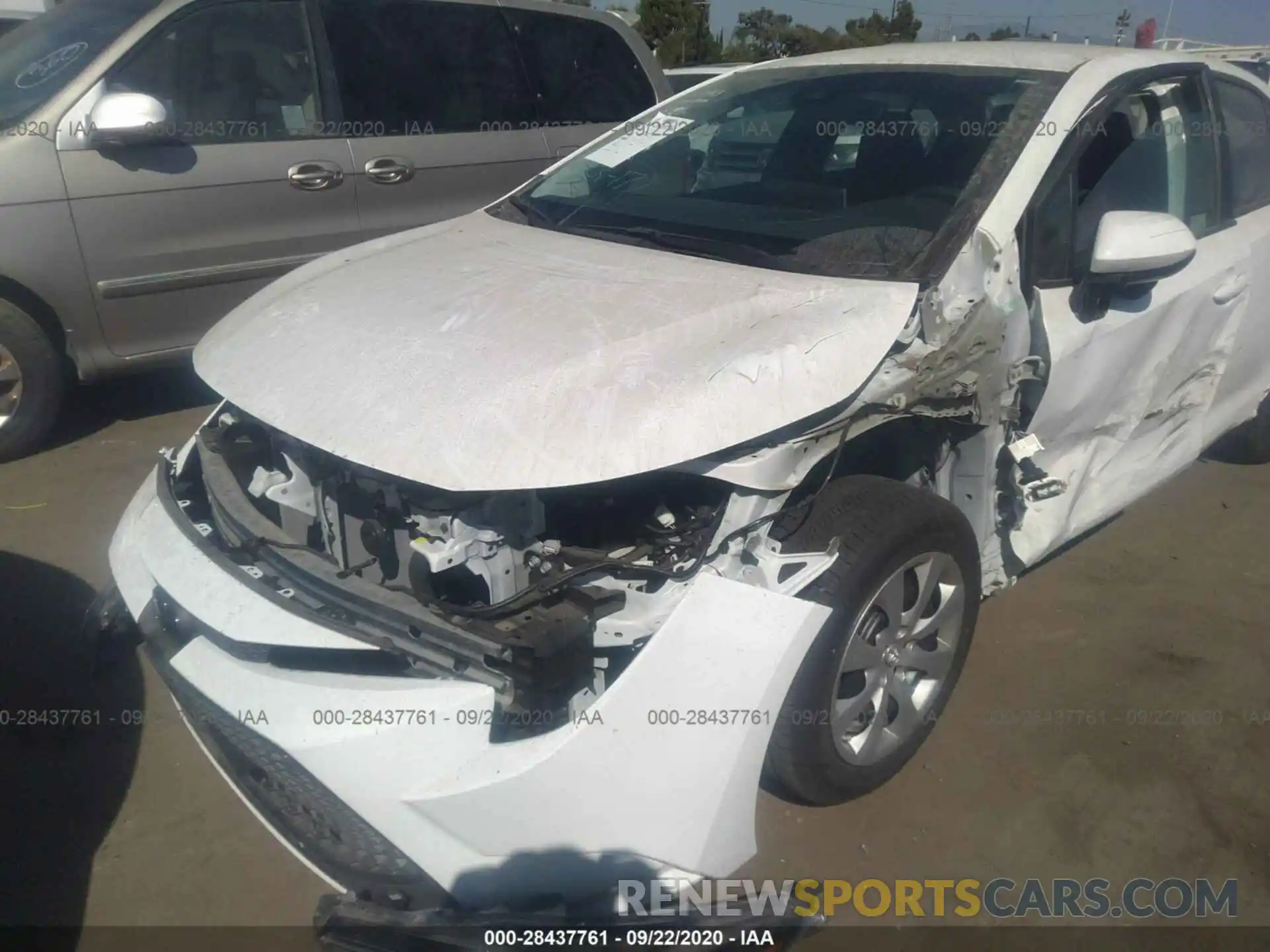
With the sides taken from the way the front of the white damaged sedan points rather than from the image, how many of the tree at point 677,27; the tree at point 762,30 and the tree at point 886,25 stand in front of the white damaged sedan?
0

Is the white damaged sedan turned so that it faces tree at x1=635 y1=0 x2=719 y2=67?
no

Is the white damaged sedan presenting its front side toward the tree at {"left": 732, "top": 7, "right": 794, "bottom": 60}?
no

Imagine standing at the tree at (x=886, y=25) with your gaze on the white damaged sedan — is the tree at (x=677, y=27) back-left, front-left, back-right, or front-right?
front-right

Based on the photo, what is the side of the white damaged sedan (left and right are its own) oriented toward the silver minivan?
right

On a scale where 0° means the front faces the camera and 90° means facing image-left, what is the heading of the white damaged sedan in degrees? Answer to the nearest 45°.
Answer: approximately 45°

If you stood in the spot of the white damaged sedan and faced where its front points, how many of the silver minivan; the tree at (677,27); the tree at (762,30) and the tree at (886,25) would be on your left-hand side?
0

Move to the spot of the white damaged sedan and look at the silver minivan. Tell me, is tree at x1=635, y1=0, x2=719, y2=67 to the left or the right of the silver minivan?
right

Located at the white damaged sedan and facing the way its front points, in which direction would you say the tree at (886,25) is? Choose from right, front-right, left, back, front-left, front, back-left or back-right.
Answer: back-right
